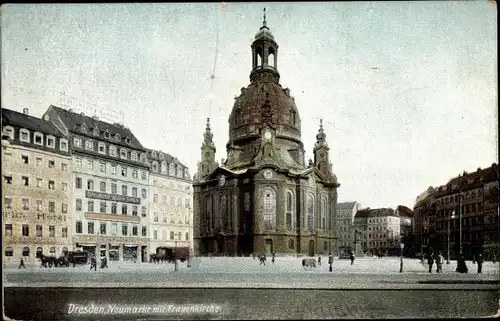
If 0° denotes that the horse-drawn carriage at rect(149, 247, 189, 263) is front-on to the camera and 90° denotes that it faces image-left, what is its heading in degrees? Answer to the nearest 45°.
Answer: approximately 90°

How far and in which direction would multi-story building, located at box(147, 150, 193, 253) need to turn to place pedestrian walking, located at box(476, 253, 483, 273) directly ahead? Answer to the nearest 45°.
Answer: approximately 45° to its left

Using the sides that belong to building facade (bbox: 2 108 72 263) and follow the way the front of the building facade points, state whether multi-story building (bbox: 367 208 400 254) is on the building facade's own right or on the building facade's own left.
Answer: on the building facade's own left

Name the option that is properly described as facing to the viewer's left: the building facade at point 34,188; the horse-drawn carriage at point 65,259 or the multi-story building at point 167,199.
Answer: the horse-drawn carriage

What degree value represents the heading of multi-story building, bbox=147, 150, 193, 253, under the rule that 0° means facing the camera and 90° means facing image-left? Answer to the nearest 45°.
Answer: approximately 315°

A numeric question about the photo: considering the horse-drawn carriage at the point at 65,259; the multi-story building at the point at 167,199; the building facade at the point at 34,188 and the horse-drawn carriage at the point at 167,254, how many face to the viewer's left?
2

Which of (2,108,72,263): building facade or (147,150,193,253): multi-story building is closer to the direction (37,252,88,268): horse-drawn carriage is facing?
the building facade

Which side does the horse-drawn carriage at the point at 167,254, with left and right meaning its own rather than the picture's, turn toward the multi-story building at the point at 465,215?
back

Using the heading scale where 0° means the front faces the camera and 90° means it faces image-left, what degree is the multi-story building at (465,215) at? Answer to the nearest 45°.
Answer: approximately 45°

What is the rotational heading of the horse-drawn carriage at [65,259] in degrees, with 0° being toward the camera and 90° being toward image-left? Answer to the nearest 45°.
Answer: approximately 90°

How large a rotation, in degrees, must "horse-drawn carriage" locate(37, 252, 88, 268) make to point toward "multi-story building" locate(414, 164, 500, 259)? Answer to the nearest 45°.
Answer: approximately 180°
